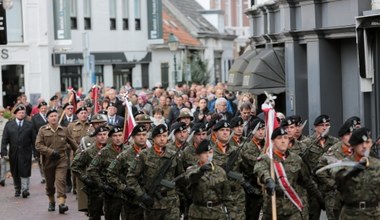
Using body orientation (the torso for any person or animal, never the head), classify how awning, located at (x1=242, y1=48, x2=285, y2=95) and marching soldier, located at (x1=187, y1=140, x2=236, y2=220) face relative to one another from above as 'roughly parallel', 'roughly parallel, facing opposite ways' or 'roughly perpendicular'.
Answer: roughly perpendicular

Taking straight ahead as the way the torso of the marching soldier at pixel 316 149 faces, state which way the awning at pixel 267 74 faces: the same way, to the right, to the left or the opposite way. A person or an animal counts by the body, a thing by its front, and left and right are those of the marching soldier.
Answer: to the right

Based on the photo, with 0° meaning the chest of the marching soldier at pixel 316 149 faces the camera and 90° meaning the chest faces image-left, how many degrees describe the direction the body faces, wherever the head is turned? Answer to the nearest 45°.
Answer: approximately 0°

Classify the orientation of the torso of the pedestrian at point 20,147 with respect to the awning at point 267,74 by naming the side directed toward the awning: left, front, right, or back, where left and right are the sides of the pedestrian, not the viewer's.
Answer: left

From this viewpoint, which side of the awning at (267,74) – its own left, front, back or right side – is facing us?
left
